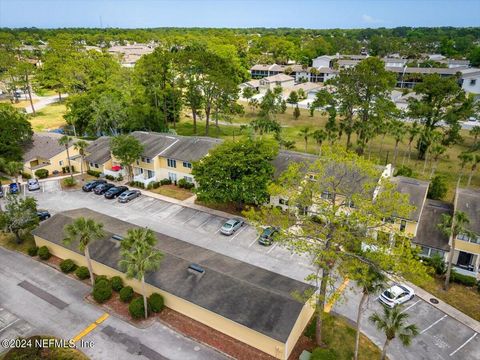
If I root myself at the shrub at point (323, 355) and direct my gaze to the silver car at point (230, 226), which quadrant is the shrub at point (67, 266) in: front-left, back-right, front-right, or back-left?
front-left

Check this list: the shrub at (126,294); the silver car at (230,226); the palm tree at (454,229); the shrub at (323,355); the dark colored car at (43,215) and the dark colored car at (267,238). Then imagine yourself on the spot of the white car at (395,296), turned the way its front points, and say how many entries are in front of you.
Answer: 1

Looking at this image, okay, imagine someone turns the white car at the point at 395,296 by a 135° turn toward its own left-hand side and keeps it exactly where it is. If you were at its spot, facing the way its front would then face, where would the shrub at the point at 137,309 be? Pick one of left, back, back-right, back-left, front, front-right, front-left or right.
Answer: front-left

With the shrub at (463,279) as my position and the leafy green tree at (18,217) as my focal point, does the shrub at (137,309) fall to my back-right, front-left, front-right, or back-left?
front-left
